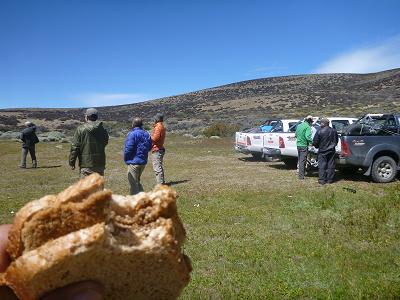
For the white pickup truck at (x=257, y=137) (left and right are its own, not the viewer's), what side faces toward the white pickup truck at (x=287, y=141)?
right

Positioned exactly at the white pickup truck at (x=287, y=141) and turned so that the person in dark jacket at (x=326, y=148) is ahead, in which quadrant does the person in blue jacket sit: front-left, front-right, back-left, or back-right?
front-right

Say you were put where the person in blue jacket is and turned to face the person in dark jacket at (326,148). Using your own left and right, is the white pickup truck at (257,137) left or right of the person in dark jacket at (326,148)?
left

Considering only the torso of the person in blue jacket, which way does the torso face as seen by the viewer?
away from the camera

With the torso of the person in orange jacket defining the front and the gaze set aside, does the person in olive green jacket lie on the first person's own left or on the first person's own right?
on the first person's own left

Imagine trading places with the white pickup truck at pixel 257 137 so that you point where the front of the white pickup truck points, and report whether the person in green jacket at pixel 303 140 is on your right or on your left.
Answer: on your right
